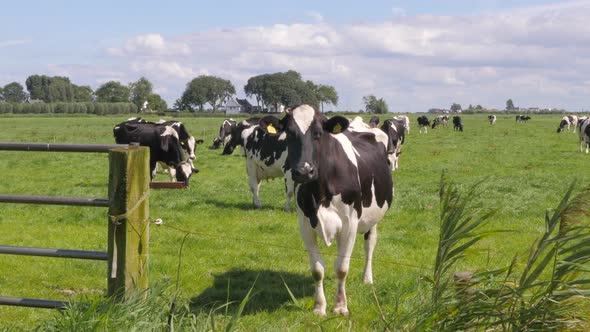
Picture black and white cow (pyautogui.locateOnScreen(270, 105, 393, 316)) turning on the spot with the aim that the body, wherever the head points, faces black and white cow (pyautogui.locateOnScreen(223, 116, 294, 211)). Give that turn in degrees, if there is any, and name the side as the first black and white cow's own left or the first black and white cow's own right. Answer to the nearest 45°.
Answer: approximately 135° to the first black and white cow's own right

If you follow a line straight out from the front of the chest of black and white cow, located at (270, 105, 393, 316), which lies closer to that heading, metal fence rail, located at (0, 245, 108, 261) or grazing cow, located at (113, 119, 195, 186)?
the metal fence rail

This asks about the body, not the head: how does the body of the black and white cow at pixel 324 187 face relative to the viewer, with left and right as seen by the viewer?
facing the viewer and to the left of the viewer
